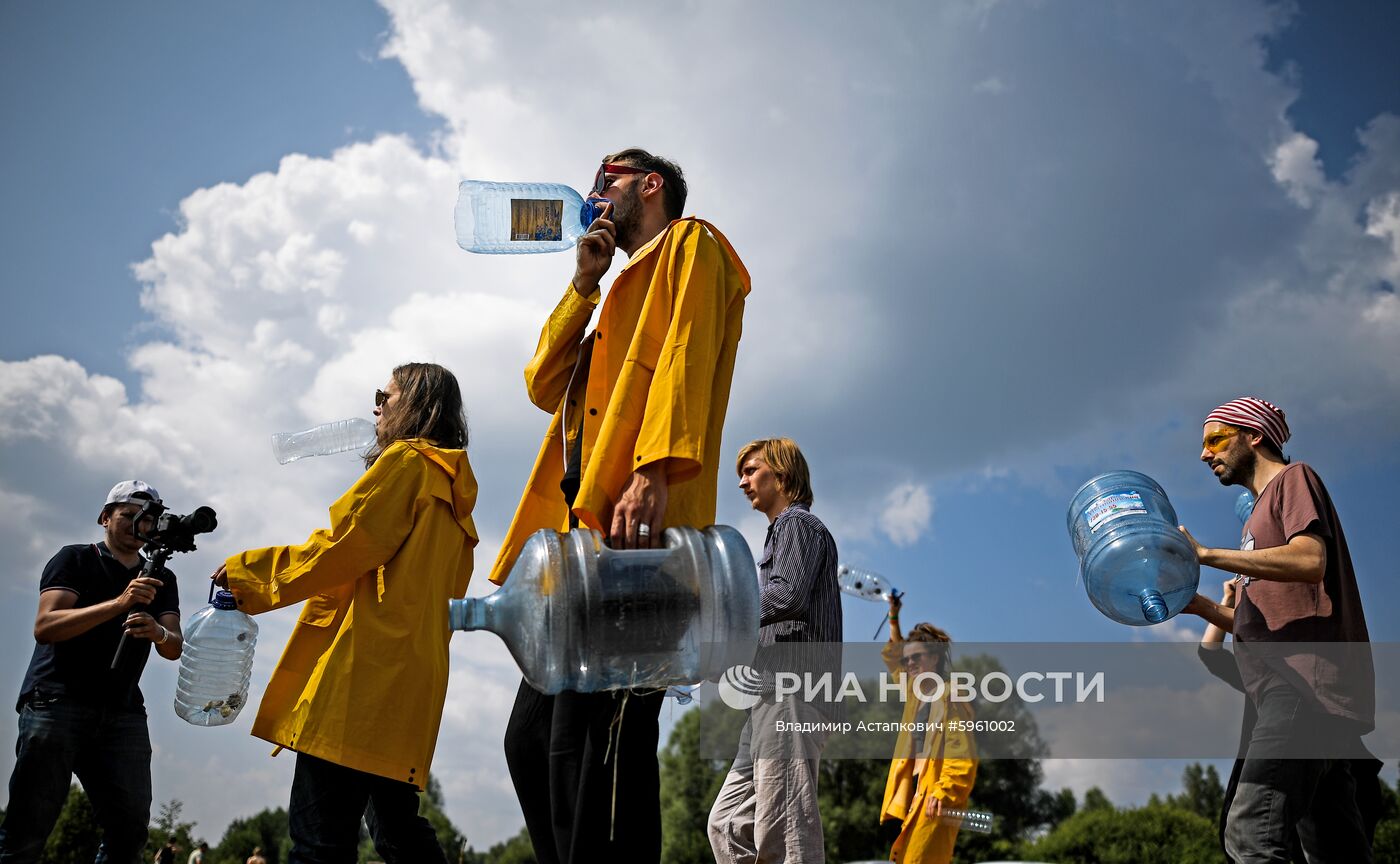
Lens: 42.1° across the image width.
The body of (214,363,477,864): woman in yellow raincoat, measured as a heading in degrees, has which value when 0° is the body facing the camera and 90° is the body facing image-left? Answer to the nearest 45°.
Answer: approximately 90°

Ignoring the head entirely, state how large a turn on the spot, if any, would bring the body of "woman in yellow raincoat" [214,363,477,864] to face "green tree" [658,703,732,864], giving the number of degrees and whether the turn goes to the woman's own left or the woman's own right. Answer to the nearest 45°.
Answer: approximately 90° to the woman's own right

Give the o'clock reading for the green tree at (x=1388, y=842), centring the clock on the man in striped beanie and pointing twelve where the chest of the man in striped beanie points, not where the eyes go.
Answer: The green tree is roughly at 3 o'clock from the man in striped beanie.

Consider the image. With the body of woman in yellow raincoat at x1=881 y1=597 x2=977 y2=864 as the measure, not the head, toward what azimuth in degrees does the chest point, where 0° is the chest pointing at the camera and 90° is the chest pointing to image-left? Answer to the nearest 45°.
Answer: approximately 45°

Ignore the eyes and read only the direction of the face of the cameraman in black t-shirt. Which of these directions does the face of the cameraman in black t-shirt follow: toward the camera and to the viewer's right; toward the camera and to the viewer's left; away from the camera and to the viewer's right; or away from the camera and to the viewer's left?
toward the camera and to the viewer's right

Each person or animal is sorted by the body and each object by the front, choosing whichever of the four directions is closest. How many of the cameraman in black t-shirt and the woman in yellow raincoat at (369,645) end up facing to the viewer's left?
1

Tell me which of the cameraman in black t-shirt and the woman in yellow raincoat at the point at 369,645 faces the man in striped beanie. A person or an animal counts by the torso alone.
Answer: the cameraman in black t-shirt

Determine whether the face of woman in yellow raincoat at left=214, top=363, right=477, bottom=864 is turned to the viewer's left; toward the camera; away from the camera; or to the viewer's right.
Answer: to the viewer's left

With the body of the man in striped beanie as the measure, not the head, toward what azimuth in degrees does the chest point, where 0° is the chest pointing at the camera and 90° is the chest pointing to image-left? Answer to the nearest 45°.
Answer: approximately 90°

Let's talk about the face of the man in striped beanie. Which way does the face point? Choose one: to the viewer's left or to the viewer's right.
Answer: to the viewer's left
